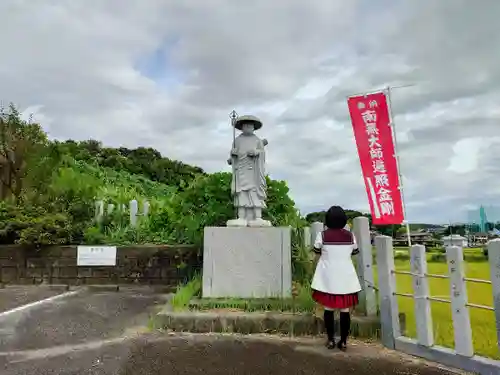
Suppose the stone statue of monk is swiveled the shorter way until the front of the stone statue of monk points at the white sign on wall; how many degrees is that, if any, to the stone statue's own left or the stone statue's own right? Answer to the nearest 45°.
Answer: approximately 135° to the stone statue's own right

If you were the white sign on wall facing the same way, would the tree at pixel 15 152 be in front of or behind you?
behind

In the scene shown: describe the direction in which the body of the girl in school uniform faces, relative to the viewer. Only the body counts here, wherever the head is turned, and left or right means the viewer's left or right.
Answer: facing away from the viewer

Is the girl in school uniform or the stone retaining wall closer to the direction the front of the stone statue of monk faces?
the girl in school uniform

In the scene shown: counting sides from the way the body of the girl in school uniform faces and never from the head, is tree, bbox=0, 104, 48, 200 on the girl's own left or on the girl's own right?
on the girl's own left

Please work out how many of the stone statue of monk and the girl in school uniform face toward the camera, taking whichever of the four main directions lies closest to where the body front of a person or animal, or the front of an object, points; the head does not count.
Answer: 1

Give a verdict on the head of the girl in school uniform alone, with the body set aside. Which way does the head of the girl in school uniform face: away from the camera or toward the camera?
away from the camera

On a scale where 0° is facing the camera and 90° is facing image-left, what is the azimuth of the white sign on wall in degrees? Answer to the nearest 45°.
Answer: approximately 0°

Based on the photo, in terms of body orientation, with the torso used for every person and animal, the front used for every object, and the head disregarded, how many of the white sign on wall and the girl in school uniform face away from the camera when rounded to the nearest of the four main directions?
1

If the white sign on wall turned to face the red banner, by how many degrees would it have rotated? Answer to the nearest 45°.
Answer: approximately 45° to its left

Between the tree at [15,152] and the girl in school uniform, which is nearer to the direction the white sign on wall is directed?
the girl in school uniform
